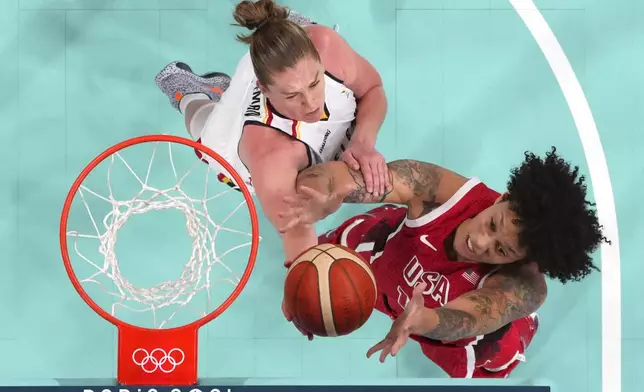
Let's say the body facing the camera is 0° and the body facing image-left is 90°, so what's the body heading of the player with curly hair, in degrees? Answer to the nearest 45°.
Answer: approximately 45°
